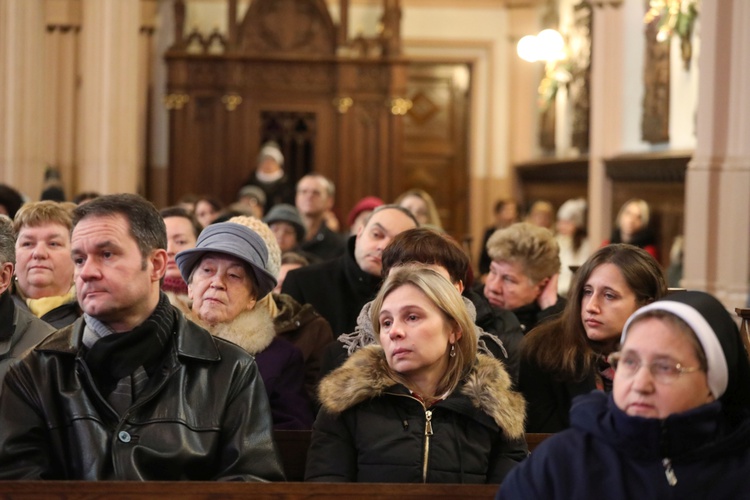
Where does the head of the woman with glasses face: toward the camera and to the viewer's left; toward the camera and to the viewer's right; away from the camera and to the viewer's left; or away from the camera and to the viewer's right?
toward the camera and to the viewer's left

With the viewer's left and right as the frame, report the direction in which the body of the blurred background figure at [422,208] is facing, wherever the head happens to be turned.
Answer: facing the viewer and to the left of the viewer

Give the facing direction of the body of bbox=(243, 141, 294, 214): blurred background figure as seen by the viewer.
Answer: toward the camera

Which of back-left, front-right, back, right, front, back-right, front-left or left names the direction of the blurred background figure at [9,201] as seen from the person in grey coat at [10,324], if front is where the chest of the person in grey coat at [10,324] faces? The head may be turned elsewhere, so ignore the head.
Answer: back-right

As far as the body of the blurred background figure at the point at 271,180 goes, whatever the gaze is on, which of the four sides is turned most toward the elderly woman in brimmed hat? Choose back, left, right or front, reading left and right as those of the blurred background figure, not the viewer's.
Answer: front

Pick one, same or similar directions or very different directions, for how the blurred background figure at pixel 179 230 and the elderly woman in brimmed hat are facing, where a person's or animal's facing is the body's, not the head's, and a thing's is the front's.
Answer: same or similar directions

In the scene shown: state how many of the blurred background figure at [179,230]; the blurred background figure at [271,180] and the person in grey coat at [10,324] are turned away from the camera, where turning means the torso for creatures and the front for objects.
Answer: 0

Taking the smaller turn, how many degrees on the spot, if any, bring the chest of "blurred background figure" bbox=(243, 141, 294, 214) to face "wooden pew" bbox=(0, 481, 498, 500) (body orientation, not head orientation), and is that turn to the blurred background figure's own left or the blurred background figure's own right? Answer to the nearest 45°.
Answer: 0° — they already face it

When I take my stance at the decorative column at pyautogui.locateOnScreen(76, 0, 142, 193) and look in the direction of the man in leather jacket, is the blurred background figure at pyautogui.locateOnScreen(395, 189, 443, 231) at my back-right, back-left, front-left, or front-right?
front-left

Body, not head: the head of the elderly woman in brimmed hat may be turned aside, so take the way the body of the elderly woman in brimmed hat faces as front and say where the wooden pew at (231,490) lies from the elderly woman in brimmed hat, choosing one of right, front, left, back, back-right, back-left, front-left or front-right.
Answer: front-left

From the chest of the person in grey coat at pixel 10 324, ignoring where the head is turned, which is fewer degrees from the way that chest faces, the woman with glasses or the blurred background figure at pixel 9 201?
the woman with glasses

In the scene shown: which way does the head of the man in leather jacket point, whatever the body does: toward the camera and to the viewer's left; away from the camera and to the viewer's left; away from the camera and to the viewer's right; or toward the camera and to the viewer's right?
toward the camera and to the viewer's left

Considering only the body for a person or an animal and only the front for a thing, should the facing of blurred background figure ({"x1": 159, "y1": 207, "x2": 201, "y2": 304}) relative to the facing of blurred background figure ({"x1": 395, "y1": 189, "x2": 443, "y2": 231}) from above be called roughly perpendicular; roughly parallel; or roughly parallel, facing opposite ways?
roughly parallel
